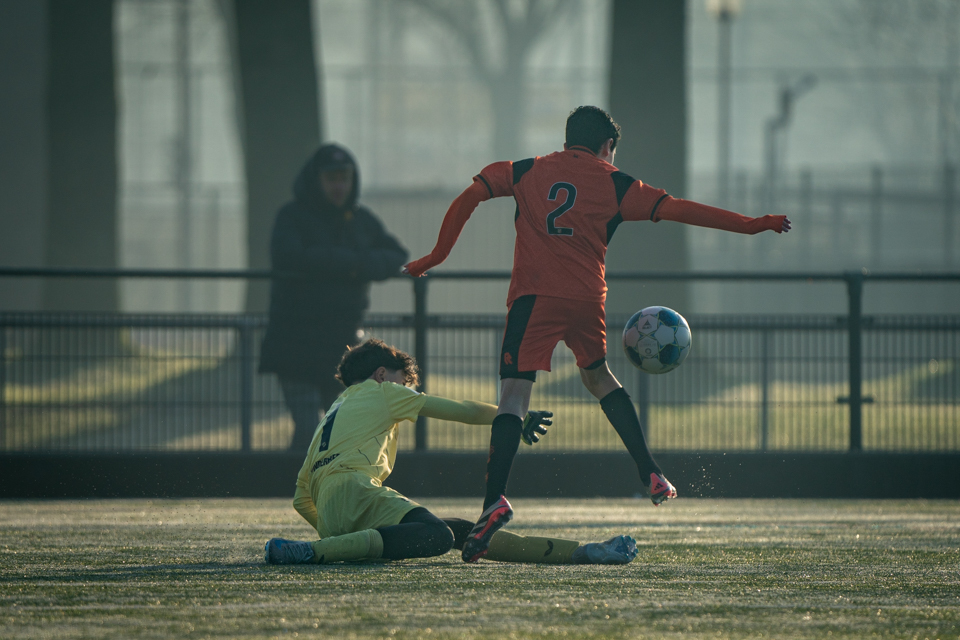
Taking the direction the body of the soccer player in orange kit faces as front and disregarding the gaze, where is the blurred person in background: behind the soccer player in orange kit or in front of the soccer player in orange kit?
in front

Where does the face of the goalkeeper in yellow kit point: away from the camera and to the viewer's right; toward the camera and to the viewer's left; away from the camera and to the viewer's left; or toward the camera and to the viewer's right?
away from the camera and to the viewer's right

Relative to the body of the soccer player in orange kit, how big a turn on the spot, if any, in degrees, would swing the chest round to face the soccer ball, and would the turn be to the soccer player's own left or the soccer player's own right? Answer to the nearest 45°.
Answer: approximately 45° to the soccer player's own right

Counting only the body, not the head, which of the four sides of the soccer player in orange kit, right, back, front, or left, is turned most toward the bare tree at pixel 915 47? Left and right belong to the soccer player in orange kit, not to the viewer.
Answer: front

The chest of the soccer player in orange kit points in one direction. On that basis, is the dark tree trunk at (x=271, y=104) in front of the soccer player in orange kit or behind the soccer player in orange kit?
in front

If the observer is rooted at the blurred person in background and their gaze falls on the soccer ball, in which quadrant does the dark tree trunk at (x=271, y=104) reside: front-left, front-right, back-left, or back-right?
back-left

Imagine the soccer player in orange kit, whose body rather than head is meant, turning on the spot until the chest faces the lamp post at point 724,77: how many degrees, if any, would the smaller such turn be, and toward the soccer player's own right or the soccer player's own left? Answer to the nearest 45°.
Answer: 0° — they already face it

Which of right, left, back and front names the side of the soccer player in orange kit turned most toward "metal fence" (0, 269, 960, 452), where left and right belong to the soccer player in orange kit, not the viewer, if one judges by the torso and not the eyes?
front

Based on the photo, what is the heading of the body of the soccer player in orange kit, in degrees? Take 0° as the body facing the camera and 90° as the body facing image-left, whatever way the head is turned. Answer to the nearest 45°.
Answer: approximately 180°

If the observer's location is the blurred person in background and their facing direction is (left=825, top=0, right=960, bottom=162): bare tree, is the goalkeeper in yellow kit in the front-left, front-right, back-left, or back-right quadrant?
back-right
